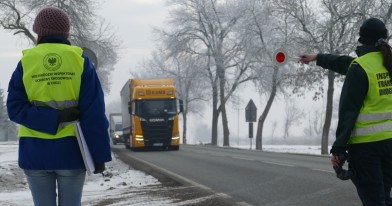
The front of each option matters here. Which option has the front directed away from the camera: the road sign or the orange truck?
the road sign

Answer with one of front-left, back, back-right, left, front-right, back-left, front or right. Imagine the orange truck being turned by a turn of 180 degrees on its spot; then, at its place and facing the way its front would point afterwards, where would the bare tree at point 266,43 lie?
front-right

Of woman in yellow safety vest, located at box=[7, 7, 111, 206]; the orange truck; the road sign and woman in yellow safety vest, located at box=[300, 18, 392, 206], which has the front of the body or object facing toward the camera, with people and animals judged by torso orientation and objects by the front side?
the orange truck

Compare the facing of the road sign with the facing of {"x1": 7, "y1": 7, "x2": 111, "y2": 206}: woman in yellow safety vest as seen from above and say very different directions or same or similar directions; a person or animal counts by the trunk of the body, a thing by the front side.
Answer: same or similar directions

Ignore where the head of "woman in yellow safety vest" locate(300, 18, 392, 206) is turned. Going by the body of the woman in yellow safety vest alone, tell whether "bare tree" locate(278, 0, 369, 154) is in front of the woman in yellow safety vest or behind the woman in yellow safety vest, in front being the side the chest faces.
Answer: in front

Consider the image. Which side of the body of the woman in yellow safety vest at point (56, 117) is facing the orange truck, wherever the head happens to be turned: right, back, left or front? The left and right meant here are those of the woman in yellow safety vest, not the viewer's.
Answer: front

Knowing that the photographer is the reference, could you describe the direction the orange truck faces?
facing the viewer

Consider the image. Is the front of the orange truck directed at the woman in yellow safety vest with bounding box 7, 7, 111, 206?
yes

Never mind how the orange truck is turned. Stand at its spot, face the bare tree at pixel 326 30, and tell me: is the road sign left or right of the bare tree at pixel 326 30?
left

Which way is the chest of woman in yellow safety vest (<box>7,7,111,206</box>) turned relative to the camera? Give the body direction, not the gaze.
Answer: away from the camera

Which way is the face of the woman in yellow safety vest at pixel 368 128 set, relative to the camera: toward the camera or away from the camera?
away from the camera

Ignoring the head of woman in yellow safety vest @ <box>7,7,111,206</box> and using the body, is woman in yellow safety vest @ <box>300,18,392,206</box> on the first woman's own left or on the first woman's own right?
on the first woman's own right

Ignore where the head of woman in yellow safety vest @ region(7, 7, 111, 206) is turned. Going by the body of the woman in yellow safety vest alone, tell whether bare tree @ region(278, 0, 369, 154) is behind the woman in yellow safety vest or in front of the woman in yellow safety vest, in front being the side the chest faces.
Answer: in front

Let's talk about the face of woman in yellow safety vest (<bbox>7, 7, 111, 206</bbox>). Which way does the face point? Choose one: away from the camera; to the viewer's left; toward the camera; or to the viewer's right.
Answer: away from the camera
